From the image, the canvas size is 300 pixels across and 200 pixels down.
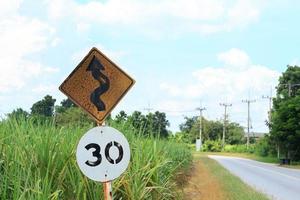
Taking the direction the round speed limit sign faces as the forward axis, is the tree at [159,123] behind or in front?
behind

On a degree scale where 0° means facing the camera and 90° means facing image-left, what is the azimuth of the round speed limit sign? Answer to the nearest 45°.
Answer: approximately 0°

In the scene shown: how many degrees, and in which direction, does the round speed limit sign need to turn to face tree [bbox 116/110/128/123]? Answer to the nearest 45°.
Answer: approximately 180°

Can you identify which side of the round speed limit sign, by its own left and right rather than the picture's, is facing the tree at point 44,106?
back
